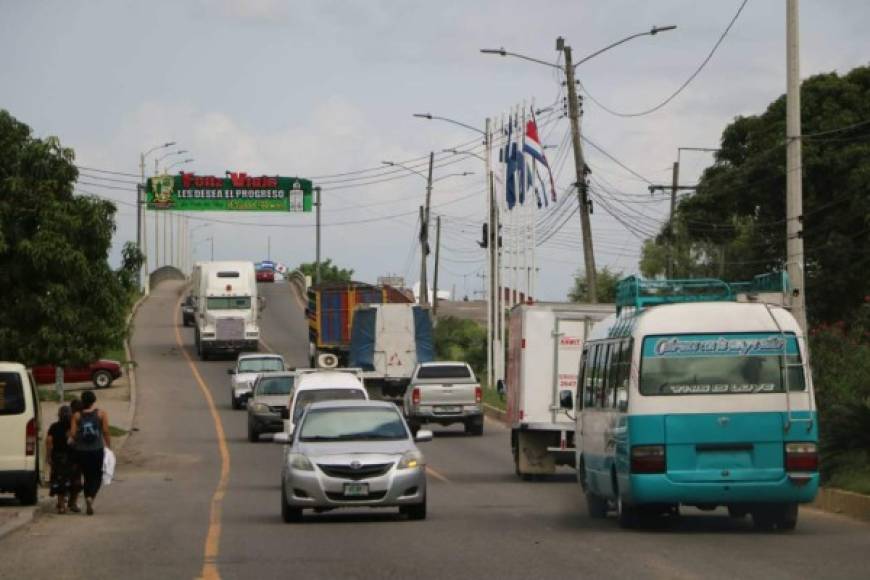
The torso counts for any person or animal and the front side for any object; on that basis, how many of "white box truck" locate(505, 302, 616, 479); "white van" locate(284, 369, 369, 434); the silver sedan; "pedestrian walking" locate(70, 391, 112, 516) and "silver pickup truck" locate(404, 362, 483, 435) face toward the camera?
2

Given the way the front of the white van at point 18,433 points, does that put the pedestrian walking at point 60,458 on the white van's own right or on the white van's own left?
on the white van's own right

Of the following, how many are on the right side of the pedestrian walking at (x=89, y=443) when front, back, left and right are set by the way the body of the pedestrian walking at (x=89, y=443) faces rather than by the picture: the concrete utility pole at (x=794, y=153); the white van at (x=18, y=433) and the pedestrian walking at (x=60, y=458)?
1

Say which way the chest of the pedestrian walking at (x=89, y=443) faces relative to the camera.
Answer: away from the camera

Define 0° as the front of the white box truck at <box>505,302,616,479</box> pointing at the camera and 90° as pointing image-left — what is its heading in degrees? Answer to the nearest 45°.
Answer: approximately 180°

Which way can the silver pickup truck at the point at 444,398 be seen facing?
away from the camera

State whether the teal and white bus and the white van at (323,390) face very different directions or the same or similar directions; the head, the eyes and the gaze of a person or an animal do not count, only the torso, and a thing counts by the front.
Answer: very different directions

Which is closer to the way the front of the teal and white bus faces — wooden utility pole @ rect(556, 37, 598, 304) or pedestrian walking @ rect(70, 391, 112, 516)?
the wooden utility pole

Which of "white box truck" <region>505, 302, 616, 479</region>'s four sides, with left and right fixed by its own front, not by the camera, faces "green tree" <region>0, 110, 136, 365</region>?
left

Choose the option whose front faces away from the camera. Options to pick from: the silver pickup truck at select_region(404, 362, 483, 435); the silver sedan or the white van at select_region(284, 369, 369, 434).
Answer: the silver pickup truck

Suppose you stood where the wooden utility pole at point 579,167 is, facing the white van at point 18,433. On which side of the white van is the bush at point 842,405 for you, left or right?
left

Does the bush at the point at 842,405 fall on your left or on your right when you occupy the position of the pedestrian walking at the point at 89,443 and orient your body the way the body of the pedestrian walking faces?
on your right

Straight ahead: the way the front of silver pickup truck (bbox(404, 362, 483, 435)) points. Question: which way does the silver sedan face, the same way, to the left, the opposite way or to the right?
the opposite way
